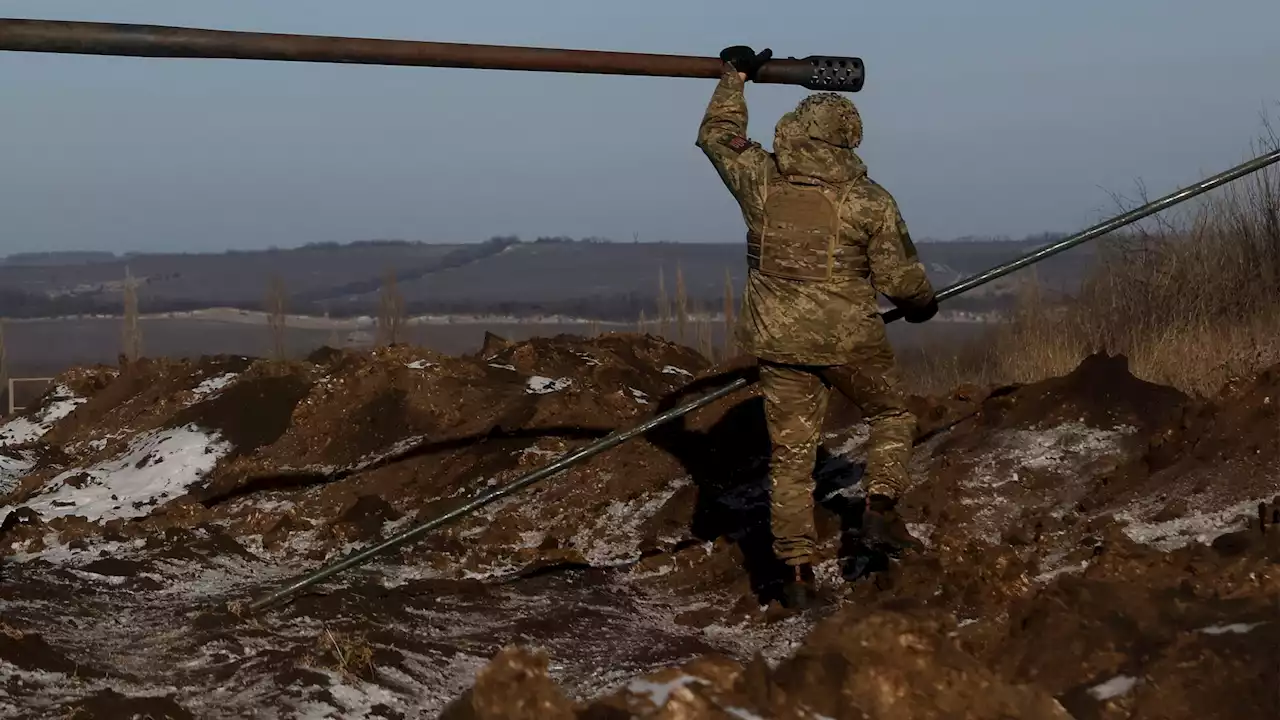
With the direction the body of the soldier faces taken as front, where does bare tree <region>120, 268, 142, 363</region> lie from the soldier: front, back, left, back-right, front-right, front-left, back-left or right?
front-left

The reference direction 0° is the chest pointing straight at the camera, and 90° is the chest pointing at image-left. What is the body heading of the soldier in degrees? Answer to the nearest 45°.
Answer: approximately 180°

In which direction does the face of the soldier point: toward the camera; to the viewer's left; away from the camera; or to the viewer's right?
away from the camera

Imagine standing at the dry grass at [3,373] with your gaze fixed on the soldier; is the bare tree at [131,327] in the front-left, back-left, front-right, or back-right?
back-left

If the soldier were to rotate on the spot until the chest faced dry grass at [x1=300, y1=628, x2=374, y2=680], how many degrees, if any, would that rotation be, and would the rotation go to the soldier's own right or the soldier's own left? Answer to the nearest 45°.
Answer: approximately 135° to the soldier's own left
